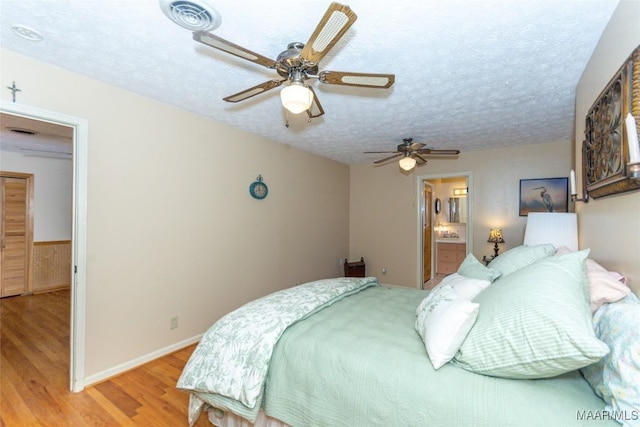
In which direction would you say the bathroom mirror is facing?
toward the camera

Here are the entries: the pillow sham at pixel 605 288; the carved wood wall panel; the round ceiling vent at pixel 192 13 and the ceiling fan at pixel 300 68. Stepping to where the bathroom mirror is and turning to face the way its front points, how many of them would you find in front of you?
4

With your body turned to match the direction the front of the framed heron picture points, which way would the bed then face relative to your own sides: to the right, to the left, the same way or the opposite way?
to the right

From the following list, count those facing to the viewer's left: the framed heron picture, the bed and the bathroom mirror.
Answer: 1

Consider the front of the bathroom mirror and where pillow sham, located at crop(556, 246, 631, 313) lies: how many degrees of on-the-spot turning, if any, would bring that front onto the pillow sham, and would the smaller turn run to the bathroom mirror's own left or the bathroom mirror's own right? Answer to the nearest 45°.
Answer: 0° — it already faces it

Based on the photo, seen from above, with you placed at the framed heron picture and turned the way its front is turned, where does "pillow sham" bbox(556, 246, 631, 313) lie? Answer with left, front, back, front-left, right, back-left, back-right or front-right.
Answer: front

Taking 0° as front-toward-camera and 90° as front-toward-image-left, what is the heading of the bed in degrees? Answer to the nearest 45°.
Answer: approximately 90°

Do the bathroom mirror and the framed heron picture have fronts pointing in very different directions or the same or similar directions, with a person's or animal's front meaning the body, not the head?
same or similar directions

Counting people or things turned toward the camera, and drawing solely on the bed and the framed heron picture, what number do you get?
1

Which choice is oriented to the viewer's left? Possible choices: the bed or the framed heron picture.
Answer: the bed

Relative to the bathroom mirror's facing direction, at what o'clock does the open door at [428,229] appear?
The open door is roughly at 1 o'clock from the bathroom mirror.

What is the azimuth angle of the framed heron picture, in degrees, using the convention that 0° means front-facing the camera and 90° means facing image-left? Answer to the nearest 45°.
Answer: approximately 0°

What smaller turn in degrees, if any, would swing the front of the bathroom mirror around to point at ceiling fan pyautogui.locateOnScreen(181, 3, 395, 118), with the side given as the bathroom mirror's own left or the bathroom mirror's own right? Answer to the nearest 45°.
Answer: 0° — it already faces it

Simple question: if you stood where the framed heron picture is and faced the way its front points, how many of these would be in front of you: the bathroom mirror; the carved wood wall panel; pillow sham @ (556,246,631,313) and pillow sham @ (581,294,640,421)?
3

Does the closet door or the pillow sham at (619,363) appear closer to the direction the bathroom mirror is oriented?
the pillow sham

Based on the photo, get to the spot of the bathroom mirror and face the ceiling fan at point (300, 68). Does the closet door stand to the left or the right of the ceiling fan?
right

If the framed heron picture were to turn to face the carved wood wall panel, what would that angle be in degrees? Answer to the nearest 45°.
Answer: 0° — it already faces it
